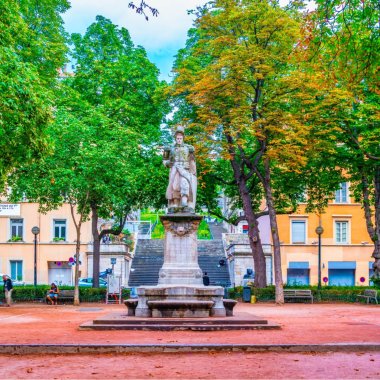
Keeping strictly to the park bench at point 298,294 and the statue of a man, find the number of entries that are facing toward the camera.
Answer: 2

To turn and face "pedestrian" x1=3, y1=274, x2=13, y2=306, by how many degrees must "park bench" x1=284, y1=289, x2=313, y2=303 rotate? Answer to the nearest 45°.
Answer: approximately 90° to its right

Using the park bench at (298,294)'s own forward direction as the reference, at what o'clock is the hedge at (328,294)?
The hedge is roughly at 8 o'clock from the park bench.

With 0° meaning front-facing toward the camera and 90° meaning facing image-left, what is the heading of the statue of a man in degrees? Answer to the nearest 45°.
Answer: approximately 0°

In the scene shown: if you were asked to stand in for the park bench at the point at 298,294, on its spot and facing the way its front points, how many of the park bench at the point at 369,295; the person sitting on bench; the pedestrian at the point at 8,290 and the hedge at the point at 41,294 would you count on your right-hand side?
3

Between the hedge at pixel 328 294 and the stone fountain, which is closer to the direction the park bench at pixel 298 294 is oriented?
the stone fountain

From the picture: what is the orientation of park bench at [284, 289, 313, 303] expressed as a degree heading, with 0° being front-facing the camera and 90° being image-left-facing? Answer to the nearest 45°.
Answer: approximately 0°

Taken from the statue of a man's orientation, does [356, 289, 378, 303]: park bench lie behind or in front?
behind
